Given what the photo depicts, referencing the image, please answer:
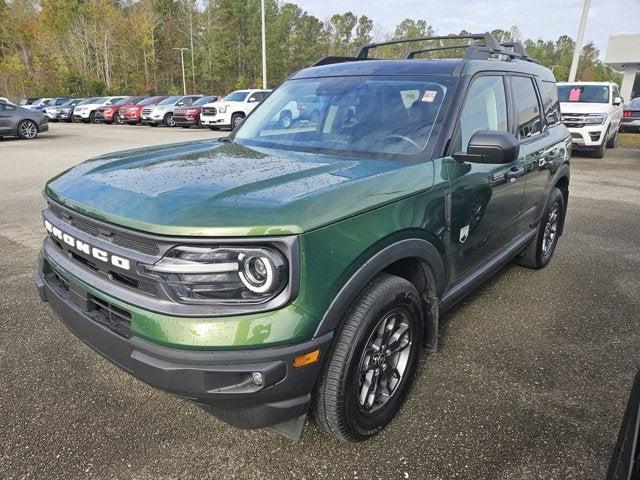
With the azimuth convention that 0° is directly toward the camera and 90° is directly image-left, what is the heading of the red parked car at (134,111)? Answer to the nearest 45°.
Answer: approximately 45°

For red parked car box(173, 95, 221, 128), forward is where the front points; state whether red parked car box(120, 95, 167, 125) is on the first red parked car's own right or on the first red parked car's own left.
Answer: on the first red parked car's own right

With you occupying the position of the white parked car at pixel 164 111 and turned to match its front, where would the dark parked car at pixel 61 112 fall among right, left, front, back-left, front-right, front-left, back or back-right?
right

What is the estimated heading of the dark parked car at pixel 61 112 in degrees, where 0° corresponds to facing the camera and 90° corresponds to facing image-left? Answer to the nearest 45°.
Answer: approximately 45°

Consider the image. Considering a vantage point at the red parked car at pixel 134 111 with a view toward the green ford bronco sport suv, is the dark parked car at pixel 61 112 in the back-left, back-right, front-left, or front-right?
back-right

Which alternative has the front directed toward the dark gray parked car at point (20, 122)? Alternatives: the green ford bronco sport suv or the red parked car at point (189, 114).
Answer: the red parked car

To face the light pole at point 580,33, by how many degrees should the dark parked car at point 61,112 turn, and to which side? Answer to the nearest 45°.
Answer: approximately 90° to its left

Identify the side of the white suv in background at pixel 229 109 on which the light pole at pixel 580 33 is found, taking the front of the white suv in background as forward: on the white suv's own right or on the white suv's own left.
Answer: on the white suv's own left

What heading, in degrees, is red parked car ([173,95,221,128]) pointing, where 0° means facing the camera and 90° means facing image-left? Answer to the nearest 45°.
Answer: approximately 45°

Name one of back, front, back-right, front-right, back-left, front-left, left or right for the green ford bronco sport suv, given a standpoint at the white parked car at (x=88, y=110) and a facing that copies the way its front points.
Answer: front-left

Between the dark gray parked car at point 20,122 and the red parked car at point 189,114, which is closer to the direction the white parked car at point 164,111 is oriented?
the dark gray parked car
